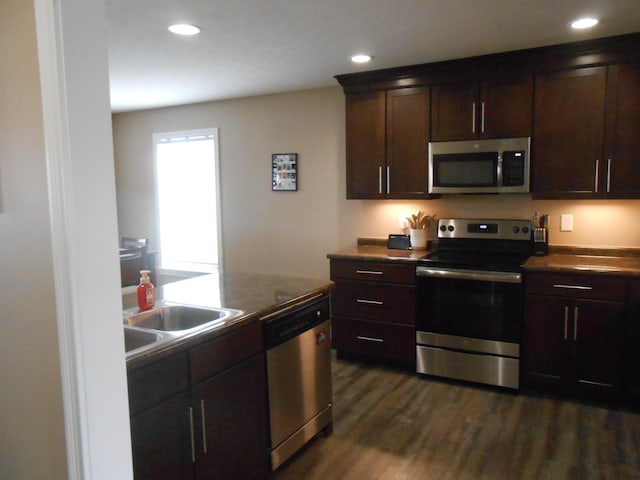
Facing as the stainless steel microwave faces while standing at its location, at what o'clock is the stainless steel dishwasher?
The stainless steel dishwasher is roughly at 1 o'clock from the stainless steel microwave.

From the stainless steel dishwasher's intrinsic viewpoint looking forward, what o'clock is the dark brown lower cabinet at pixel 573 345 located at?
The dark brown lower cabinet is roughly at 10 o'clock from the stainless steel dishwasher.

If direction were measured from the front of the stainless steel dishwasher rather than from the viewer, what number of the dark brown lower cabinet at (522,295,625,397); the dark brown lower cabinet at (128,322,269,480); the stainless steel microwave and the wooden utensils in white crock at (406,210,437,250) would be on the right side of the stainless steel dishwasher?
1

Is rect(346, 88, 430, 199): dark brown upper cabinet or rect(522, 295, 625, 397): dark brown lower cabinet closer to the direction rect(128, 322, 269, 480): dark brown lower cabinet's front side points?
the dark brown lower cabinet

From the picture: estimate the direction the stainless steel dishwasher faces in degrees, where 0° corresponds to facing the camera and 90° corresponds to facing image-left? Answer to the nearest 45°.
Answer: approximately 315°

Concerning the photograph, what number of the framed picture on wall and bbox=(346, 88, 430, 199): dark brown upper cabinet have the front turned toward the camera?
2

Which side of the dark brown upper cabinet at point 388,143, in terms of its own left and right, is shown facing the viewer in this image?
front

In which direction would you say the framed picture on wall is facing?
toward the camera

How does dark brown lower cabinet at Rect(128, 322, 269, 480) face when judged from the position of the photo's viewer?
facing the viewer and to the right of the viewer

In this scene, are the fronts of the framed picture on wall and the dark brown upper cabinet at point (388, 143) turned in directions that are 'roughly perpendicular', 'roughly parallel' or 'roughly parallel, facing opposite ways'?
roughly parallel

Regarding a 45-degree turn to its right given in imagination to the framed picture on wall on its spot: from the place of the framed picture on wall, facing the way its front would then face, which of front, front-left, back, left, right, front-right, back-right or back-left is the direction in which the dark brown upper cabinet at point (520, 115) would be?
left

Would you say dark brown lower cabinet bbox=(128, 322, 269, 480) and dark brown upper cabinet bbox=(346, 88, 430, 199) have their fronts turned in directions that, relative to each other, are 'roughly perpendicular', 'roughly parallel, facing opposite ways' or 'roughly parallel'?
roughly perpendicular

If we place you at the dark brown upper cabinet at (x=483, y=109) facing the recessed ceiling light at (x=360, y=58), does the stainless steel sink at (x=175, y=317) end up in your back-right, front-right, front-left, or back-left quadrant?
front-left

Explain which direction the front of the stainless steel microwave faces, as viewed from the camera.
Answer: facing the viewer

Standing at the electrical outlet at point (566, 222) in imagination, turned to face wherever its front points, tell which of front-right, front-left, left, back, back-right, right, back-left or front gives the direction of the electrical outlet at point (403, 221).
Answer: right

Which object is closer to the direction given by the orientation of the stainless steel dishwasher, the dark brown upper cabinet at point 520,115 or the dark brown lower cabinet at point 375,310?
the dark brown upper cabinet
